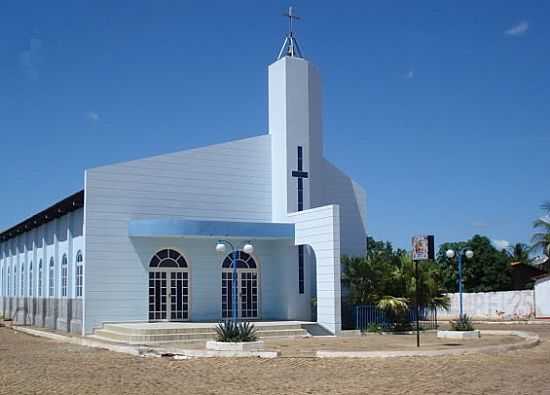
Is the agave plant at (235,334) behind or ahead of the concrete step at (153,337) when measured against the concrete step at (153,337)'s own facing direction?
ahead

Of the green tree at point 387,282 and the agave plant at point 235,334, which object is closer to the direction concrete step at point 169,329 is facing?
the agave plant

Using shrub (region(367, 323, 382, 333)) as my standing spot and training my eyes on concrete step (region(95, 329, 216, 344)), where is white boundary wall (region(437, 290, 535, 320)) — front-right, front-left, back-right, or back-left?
back-right

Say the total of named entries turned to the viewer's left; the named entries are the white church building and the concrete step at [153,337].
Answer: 0

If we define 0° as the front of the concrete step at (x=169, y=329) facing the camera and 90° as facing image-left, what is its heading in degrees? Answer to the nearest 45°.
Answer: approximately 0°

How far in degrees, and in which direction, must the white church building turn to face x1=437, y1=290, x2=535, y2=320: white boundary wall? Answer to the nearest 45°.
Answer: approximately 90° to its left

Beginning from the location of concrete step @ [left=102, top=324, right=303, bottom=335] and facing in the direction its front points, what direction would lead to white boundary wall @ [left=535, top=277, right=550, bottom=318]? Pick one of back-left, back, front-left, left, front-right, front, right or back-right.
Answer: back-left

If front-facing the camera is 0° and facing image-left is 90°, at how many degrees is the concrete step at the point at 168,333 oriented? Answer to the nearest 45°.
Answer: approximately 0°

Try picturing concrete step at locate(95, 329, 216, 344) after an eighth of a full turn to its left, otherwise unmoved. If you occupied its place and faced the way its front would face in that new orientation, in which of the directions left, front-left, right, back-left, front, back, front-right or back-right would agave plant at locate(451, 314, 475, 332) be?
front-left

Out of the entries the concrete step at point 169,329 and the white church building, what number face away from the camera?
0

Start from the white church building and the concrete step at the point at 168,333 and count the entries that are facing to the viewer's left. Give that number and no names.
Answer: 0

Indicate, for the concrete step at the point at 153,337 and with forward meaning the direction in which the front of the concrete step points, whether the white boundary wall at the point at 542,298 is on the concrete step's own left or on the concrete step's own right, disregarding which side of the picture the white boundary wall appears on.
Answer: on the concrete step's own left
